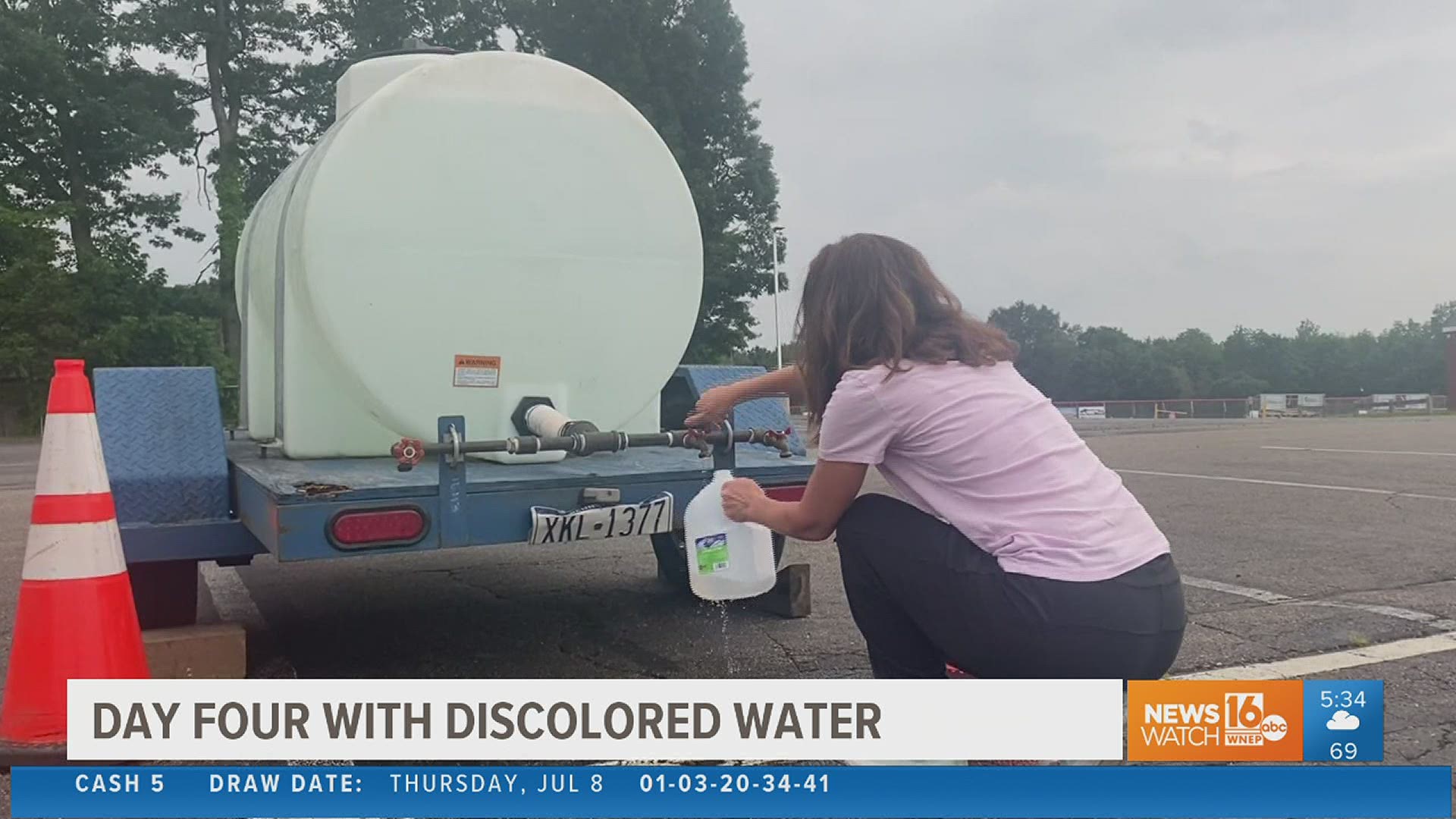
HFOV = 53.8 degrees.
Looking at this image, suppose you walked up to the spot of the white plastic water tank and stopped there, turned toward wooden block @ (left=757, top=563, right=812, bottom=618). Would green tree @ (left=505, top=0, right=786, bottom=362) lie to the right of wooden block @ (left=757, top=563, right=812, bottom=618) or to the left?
left

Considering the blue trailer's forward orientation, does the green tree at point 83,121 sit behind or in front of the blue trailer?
in front

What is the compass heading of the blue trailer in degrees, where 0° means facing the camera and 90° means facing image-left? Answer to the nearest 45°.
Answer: approximately 135°

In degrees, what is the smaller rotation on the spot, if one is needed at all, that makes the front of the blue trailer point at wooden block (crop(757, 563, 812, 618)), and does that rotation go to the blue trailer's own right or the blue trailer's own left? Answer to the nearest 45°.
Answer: approximately 90° to the blue trailer's own right

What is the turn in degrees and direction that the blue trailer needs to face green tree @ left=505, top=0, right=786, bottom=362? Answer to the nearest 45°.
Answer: approximately 45° to its right

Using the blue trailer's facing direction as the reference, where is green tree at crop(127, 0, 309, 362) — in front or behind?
in front

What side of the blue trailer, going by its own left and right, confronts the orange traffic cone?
back
